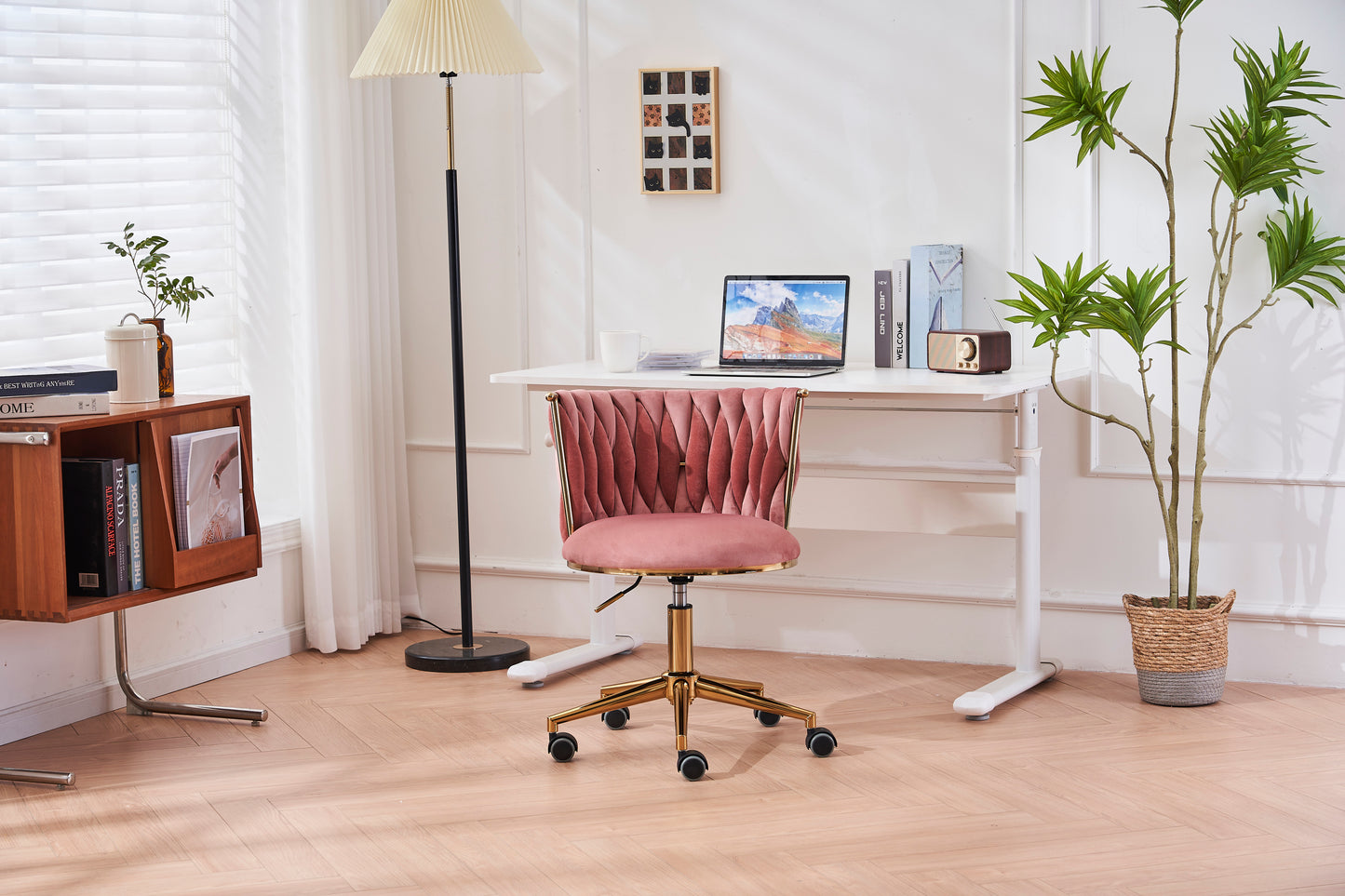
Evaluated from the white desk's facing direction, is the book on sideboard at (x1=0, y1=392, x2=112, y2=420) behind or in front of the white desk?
in front

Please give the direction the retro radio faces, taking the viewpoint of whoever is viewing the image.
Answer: facing the viewer and to the left of the viewer

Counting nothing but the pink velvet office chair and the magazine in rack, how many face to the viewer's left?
0

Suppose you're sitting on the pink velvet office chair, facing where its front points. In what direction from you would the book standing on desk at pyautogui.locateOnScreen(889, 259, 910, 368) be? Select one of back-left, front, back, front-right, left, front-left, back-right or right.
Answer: back-left

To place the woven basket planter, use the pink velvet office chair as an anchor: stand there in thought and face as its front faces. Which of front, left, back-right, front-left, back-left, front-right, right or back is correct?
left

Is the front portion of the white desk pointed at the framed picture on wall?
no

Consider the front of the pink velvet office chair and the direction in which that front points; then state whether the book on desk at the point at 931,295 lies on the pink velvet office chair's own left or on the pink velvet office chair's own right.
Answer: on the pink velvet office chair's own left

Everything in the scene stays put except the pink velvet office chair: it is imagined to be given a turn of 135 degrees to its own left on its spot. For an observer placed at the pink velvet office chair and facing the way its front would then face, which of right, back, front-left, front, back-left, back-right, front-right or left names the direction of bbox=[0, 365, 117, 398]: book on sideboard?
back-left

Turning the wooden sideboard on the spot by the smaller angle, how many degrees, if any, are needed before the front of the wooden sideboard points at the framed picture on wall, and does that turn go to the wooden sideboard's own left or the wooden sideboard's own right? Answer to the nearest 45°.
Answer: approximately 45° to the wooden sideboard's own left

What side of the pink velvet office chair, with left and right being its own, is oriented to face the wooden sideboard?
right

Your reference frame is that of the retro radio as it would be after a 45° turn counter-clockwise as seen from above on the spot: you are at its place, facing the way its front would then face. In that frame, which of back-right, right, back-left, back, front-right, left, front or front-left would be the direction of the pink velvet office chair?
front-right

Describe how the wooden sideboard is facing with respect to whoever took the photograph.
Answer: facing the viewer and to the right of the viewer

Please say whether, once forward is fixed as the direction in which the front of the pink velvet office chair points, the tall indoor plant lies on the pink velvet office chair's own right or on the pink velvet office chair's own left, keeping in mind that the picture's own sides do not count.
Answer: on the pink velvet office chair's own left

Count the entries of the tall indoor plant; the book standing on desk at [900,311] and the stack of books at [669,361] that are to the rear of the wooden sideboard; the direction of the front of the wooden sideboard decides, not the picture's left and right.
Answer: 0

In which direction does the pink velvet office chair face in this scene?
toward the camera

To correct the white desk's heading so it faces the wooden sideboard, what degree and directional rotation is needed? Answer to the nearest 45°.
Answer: approximately 45° to its right

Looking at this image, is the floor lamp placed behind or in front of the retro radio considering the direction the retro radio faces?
in front

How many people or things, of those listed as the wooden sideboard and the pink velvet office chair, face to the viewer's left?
0

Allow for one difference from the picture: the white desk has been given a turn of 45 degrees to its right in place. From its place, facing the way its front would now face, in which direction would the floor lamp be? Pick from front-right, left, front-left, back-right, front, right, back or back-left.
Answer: front

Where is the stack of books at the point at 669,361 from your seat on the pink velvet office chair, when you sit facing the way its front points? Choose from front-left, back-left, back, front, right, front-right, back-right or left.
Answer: back

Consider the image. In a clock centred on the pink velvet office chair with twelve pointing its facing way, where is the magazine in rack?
The magazine in rack is roughly at 3 o'clock from the pink velvet office chair.
